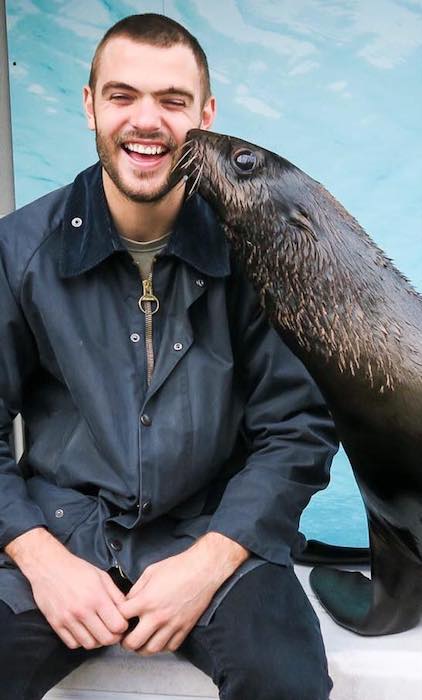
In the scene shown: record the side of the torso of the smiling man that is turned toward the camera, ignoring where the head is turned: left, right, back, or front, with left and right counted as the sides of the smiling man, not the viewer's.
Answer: front
